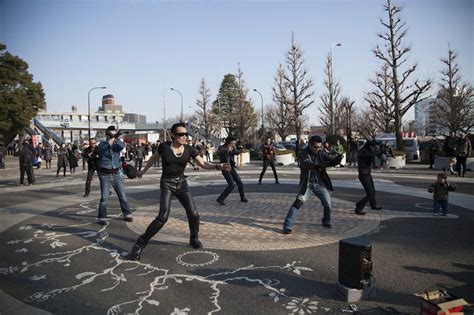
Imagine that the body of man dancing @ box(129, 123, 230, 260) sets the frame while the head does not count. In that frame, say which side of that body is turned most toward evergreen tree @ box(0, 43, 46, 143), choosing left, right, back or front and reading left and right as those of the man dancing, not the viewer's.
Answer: back

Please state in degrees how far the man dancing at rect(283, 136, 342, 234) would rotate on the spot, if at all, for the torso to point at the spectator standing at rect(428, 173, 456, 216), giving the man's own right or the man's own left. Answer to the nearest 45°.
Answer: approximately 90° to the man's own left

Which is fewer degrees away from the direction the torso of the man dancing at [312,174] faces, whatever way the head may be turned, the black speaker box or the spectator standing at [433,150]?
the black speaker box

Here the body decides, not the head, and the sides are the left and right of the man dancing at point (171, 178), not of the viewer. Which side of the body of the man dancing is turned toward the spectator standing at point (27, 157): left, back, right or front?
back

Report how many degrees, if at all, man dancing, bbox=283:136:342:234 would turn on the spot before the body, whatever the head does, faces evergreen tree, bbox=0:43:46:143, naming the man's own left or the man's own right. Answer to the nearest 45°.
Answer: approximately 180°

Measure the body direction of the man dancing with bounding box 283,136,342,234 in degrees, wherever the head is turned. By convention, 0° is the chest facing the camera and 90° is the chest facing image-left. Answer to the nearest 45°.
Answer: approximately 315°

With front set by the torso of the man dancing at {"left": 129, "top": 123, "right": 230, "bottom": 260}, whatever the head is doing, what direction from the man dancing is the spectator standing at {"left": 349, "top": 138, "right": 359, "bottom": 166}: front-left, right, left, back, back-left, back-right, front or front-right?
left

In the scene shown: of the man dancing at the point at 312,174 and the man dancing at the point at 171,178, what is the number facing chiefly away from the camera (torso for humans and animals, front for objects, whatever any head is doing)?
0

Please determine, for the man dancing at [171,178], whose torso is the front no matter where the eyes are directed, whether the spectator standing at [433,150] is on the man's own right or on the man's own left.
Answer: on the man's own left

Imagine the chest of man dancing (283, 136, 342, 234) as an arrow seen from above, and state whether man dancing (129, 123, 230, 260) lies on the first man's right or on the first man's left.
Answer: on the first man's right
